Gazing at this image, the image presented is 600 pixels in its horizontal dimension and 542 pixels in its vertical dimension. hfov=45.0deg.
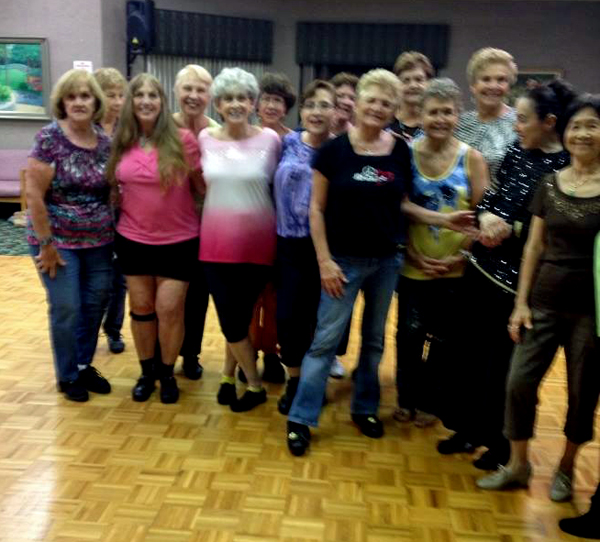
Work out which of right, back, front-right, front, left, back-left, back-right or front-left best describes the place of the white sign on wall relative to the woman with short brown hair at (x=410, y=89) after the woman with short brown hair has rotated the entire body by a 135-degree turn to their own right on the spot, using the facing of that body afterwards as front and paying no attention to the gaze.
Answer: front

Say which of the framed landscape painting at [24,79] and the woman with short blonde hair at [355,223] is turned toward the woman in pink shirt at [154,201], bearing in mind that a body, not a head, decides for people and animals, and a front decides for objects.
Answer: the framed landscape painting

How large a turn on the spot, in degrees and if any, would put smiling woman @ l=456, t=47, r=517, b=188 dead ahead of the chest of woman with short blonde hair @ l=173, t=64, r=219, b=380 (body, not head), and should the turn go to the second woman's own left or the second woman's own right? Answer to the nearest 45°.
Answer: approximately 45° to the second woman's own left

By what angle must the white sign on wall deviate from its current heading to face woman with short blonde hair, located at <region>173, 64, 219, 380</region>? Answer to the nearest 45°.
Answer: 0° — it already faces them

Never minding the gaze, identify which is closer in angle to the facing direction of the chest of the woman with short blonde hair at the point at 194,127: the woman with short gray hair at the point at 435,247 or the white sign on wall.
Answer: the woman with short gray hair

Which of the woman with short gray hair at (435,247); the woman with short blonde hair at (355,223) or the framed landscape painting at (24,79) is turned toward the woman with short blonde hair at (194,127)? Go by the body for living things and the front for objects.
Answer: the framed landscape painting

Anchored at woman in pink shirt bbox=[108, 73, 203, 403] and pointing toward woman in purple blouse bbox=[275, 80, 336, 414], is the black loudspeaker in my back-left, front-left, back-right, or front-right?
back-left

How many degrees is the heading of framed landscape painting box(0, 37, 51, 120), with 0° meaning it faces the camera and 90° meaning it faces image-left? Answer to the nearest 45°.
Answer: approximately 0°

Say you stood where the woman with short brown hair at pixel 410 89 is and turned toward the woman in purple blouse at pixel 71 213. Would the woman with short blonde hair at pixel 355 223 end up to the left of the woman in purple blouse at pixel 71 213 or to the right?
left

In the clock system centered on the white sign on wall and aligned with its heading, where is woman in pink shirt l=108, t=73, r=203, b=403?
The woman in pink shirt is roughly at 12 o'clock from the white sign on wall.

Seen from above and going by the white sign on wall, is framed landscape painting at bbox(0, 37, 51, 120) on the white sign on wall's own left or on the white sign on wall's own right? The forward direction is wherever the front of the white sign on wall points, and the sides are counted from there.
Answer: on the white sign on wall's own right
